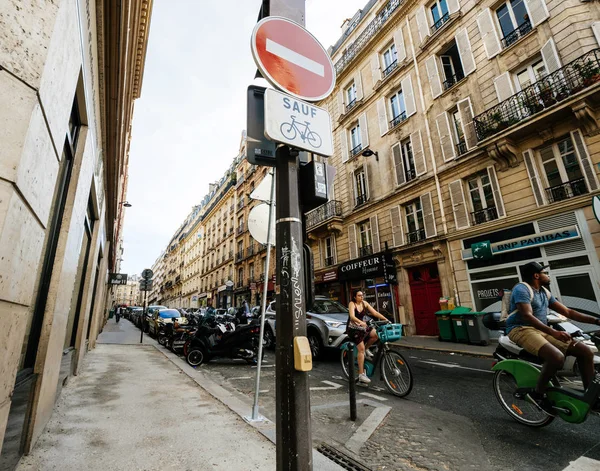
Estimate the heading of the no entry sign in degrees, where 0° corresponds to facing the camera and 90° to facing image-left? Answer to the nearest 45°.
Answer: approximately 315°

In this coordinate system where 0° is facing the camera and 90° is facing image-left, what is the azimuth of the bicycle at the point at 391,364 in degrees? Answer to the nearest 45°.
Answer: approximately 315°

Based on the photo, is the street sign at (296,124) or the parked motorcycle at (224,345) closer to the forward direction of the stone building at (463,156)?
the parked motorcycle

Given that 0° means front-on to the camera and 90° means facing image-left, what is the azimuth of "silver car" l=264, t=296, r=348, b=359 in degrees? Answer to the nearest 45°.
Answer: approximately 315°

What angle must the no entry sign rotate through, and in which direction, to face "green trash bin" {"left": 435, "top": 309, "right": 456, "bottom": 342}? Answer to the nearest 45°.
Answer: approximately 90° to its left

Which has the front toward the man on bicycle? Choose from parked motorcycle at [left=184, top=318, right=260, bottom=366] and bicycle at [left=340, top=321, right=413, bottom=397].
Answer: the bicycle

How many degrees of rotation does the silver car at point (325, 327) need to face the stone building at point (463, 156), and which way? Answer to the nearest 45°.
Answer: approximately 90° to its left

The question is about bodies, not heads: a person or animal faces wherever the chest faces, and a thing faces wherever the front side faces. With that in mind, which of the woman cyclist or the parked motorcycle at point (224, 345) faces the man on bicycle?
the woman cyclist

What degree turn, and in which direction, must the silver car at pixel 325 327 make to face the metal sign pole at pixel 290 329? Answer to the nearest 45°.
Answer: approximately 45° to its right
